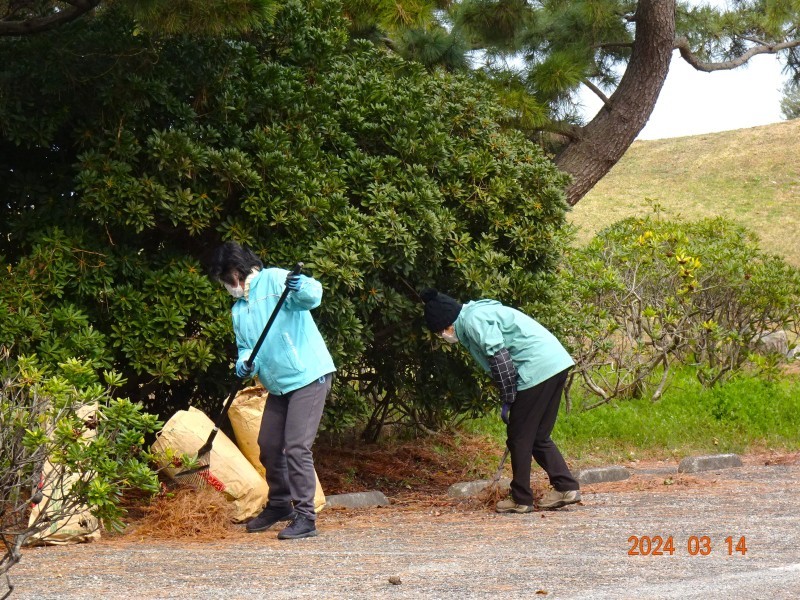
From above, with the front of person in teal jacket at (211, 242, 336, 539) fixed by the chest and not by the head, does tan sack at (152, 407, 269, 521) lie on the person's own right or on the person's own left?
on the person's own right

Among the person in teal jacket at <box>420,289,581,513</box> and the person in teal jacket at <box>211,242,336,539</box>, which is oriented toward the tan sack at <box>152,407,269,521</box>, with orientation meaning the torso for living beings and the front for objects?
the person in teal jacket at <box>420,289,581,513</box>

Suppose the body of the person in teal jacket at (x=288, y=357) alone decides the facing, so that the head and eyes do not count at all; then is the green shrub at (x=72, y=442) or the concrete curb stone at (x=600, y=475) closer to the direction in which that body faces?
the green shrub

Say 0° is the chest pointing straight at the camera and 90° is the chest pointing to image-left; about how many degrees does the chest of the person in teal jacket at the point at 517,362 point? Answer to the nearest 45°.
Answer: approximately 90°

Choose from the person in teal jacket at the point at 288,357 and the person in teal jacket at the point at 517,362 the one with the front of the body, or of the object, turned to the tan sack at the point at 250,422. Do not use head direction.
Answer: the person in teal jacket at the point at 517,362

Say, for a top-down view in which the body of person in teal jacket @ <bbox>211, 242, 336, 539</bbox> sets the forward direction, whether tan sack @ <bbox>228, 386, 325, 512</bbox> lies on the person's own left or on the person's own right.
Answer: on the person's own right

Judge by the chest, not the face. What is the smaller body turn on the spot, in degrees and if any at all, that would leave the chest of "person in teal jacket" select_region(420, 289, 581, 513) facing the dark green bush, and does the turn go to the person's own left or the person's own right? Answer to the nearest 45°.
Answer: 0° — they already face it

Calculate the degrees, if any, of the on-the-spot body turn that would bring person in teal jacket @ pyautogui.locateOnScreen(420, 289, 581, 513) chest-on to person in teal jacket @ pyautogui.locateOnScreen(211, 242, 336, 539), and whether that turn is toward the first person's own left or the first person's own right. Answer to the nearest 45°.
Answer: approximately 45° to the first person's own left

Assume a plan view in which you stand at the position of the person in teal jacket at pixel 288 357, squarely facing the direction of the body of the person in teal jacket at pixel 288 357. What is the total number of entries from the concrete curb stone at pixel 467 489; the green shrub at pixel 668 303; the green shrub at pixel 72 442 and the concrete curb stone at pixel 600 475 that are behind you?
3

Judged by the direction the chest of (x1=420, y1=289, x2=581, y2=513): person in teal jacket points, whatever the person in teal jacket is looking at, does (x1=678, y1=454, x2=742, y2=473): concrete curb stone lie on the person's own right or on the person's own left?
on the person's own right

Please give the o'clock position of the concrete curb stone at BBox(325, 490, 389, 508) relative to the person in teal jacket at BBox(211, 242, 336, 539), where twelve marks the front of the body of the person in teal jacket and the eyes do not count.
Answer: The concrete curb stone is roughly at 5 o'clock from the person in teal jacket.

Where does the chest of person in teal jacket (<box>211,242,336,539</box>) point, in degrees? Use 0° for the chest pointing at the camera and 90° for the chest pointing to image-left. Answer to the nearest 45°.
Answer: approximately 45°
